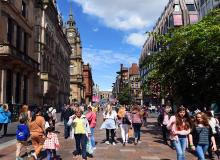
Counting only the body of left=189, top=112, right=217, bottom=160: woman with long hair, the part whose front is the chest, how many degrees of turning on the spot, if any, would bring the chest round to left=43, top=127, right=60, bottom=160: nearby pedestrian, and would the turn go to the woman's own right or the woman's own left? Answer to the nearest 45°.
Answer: approximately 90° to the woman's own right

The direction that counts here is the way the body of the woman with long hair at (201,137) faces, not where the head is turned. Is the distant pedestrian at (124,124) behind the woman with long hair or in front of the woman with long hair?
behind

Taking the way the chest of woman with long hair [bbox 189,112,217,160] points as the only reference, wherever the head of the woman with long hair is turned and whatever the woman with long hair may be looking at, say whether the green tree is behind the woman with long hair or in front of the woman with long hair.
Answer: behind

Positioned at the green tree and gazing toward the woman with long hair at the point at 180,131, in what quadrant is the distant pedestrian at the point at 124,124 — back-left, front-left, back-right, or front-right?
front-right

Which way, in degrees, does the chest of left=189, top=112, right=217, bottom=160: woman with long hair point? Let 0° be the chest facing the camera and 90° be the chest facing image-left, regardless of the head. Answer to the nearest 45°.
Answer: approximately 0°

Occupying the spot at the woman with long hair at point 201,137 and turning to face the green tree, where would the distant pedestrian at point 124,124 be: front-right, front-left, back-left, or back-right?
front-left

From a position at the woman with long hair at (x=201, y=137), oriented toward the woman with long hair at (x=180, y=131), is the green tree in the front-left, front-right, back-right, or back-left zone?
front-right
